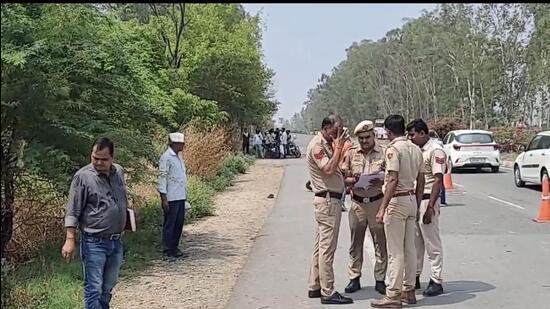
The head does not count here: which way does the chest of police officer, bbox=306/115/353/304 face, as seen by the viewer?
to the viewer's right

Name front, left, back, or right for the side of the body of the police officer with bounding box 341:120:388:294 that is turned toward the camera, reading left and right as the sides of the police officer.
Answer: front

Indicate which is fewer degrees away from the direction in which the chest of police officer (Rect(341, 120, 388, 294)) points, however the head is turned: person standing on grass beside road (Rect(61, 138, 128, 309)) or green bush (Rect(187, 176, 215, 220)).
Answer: the person standing on grass beside road

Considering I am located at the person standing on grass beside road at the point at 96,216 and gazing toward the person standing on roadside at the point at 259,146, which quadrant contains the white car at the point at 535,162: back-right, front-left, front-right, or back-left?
front-right

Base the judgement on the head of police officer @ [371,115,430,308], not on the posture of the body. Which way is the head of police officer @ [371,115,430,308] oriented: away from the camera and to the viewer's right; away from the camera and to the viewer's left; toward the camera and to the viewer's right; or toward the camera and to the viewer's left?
away from the camera and to the viewer's left

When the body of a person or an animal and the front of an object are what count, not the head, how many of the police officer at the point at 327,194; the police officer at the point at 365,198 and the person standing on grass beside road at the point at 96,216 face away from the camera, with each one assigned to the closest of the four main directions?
0

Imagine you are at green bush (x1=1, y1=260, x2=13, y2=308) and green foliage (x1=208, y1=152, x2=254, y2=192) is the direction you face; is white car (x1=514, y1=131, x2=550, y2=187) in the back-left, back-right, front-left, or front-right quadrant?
front-right

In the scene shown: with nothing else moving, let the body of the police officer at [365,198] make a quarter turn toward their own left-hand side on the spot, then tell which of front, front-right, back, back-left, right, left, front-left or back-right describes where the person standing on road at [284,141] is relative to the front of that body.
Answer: left

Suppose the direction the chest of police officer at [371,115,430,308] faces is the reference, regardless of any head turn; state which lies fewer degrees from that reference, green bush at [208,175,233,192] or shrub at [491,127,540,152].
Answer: the green bush

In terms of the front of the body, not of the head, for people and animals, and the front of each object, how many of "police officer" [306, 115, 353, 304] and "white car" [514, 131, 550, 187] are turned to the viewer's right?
1
